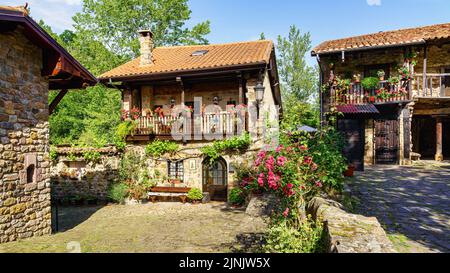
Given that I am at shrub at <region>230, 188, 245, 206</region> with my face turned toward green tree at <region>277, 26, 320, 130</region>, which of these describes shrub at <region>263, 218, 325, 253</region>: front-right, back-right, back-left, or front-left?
back-right

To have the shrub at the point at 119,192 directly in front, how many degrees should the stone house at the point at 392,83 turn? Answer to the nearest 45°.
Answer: approximately 45° to its right

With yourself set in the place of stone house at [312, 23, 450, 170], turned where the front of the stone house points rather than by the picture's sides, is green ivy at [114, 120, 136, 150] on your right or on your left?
on your right

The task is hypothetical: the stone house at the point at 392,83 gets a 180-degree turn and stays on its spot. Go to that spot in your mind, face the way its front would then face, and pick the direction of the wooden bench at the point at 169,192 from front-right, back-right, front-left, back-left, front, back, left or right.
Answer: back-left

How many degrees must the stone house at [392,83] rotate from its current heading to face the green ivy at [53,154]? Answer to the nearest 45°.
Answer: approximately 45° to its right

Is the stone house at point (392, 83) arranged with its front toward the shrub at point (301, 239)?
yes

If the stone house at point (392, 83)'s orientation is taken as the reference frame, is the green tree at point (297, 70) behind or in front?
behind

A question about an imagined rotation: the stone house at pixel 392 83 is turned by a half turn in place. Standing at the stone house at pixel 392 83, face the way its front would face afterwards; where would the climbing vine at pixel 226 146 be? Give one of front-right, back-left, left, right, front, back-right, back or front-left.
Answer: back-left

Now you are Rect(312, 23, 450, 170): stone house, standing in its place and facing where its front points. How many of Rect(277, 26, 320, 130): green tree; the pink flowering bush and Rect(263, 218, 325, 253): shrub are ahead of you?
2

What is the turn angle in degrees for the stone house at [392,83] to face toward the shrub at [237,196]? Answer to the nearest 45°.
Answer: approximately 45° to its right

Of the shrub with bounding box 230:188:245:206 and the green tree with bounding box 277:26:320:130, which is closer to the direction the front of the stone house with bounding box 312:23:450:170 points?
the shrub

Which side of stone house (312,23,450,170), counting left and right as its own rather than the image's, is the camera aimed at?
front
